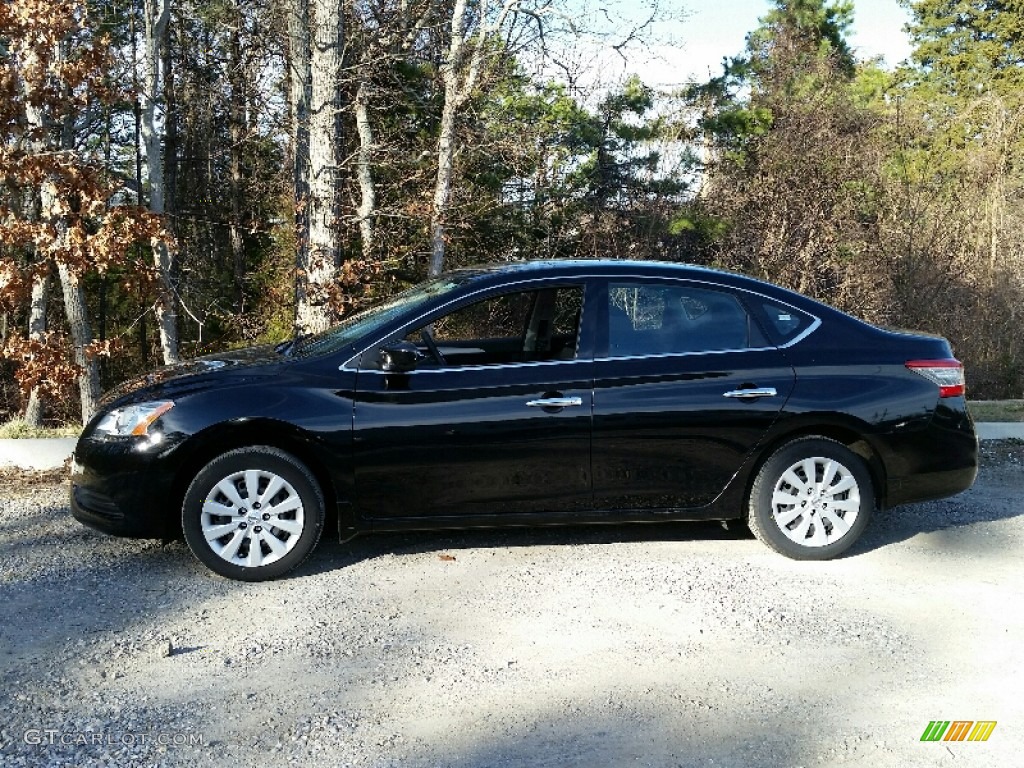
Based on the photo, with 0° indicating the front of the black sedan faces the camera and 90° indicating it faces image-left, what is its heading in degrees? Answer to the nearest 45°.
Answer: approximately 90°

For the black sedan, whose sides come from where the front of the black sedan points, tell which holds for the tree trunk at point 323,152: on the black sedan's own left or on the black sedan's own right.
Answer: on the black sedan's own right

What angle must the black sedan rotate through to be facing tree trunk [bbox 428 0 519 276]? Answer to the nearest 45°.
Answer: approximately 90° to its right

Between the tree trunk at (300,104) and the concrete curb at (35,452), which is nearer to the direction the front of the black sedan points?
the concrete curb

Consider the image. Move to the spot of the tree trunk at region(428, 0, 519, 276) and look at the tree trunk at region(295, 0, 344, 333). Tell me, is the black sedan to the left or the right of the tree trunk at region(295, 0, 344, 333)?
left

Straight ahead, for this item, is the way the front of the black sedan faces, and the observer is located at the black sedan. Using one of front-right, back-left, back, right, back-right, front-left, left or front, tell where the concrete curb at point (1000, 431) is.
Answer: back-right

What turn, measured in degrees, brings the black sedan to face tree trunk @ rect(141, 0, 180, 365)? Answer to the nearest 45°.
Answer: approximately 45° to its right

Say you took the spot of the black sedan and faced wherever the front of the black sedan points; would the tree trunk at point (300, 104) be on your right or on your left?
on your right

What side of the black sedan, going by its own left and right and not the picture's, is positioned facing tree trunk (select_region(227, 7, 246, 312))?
right

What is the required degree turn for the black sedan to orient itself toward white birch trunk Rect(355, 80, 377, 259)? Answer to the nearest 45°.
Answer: approximately 90° to its right
